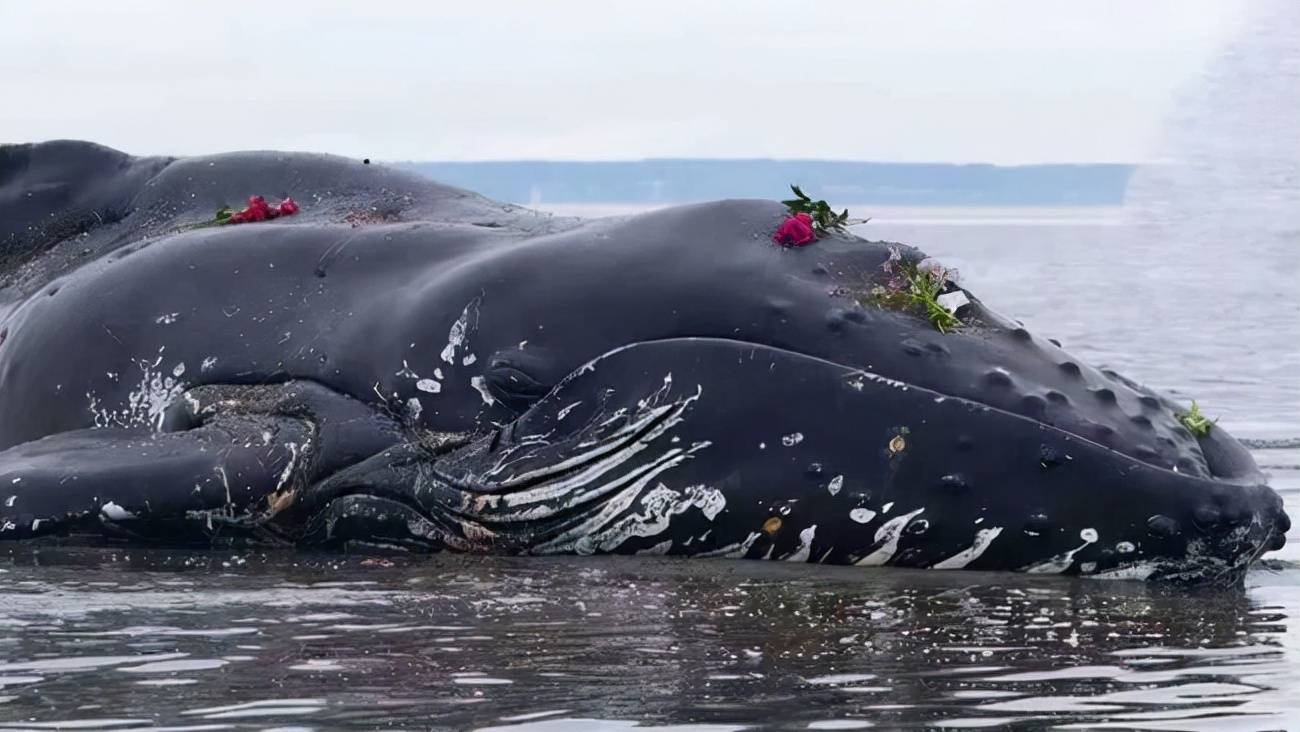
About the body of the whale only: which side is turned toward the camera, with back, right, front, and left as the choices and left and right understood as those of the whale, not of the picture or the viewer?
right
